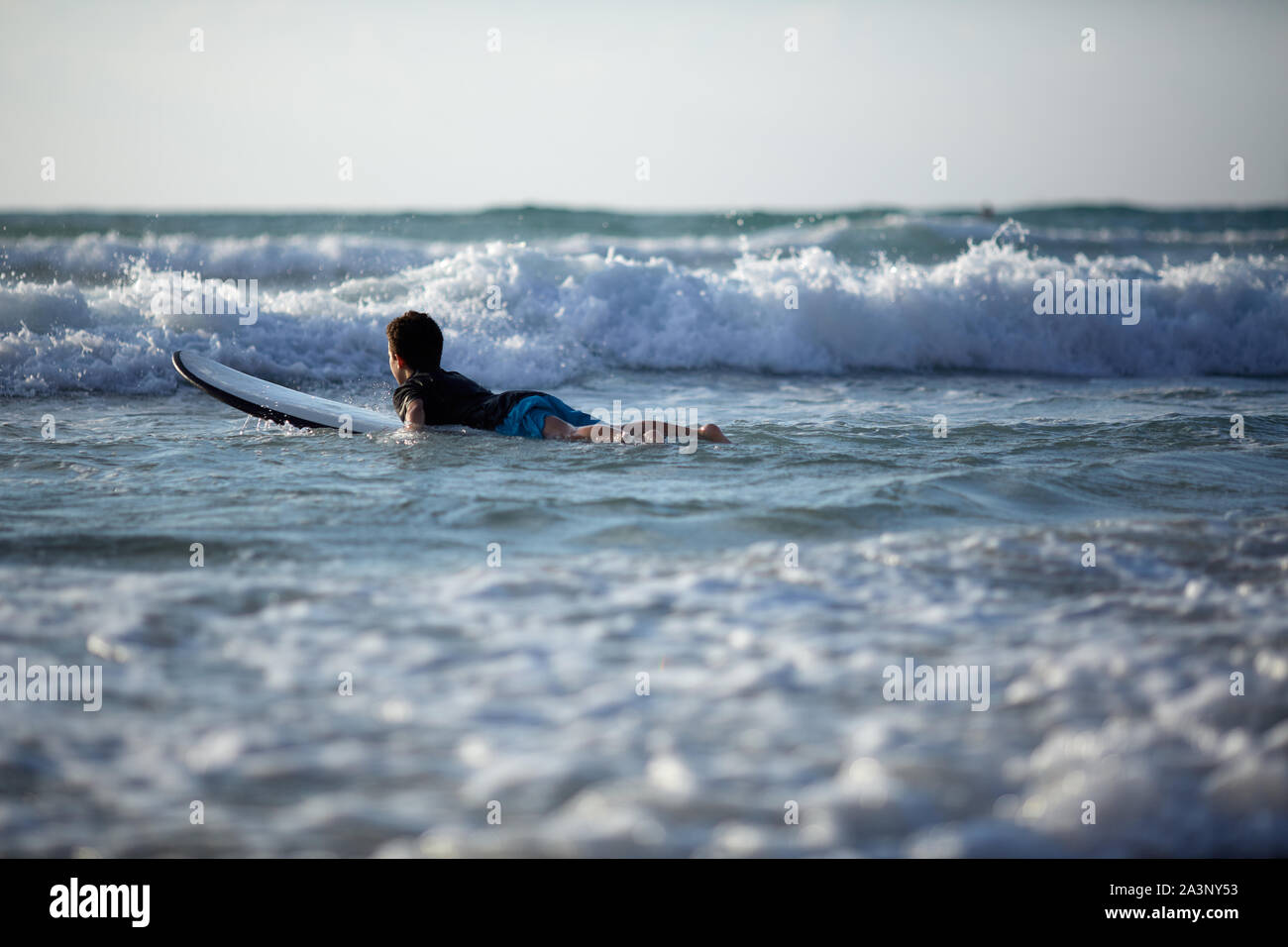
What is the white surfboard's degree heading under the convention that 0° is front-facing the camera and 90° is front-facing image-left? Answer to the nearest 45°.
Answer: approximately 90°
